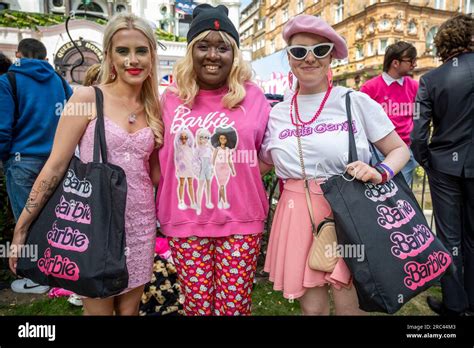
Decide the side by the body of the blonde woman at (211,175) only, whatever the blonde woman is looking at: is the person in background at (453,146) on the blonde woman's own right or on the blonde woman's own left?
on the blonde woman's own left

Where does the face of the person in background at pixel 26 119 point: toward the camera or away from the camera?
away from the camera

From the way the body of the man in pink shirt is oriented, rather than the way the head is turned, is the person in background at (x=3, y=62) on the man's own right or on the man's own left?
on the man's own right

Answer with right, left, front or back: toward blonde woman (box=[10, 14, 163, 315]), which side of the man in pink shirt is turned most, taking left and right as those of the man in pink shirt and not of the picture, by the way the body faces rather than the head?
right

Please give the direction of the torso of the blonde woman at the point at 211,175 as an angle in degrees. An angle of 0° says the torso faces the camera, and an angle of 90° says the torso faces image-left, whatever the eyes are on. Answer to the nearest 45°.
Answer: approximately 0°

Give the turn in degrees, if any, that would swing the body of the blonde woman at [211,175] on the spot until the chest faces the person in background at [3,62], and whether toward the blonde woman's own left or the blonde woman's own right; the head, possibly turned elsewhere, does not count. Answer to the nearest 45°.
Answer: approximately 135° to the blonde woman's own right

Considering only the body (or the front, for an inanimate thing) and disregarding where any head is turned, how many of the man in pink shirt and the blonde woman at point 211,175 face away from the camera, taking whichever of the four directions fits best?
0
